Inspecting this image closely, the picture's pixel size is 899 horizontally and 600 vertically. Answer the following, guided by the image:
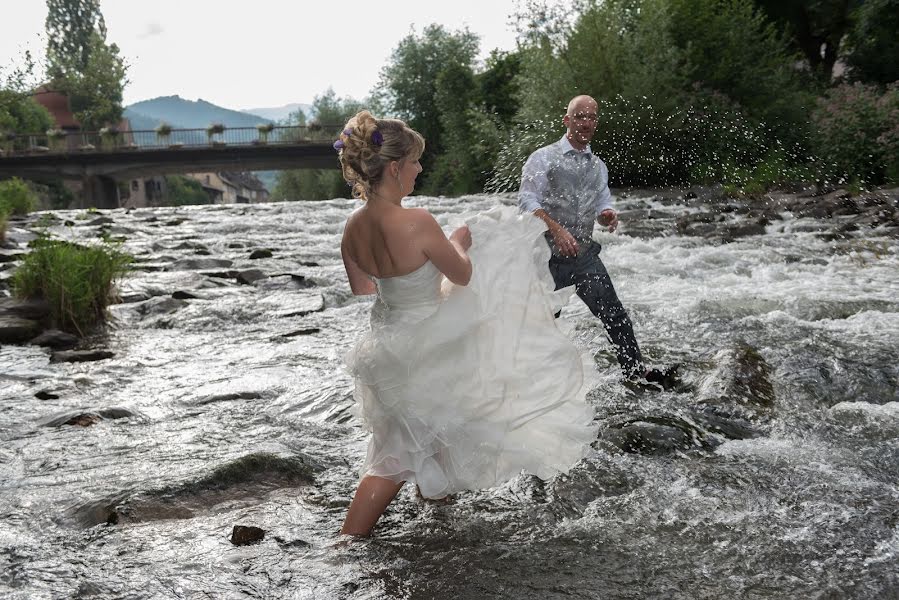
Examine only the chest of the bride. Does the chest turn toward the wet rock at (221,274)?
no

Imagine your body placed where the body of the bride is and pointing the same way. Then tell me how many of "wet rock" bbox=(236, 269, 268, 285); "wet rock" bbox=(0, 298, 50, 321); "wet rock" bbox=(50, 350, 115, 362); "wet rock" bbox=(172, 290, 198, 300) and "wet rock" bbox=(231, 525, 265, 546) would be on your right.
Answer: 0

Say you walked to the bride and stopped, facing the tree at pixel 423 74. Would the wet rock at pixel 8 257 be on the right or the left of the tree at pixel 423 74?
left

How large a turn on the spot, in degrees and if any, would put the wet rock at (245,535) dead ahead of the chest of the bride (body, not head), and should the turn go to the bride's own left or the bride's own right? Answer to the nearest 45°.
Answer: approximately 135° to the bride's own left

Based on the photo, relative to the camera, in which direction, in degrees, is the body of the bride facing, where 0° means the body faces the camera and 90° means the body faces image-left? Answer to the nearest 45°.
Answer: approximately 225°

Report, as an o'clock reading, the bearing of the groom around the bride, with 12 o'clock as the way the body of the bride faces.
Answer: The groom is roughly at 11 o'clock from the bride.

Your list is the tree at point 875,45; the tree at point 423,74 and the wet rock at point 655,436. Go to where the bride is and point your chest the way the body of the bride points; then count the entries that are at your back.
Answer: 0

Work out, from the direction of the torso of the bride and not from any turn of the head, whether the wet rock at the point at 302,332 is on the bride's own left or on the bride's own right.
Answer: on the bride's own left

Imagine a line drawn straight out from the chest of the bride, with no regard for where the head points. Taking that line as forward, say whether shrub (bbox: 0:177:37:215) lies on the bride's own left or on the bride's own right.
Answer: on the bride's own left

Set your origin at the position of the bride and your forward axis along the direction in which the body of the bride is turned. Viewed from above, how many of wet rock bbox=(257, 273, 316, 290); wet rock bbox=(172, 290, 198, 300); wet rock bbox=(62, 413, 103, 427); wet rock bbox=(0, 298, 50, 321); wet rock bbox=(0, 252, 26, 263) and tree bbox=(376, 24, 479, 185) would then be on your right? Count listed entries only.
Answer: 0

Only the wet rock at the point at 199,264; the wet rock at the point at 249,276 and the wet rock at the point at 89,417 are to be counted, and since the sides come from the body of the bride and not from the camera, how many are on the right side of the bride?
0

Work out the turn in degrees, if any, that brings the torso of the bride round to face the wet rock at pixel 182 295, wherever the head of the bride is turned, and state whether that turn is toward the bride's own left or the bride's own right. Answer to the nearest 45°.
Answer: approximately 90° to the bride's own left

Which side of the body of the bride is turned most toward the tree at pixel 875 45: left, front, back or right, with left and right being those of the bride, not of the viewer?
front

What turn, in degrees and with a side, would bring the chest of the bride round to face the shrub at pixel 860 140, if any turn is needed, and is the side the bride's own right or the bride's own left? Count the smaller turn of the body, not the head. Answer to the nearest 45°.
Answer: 0° — they already face it

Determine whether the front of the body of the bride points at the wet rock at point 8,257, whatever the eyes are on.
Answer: no

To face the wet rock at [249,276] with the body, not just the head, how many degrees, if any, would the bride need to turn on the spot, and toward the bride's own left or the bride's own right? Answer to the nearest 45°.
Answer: approximately 45° to the bride's own left

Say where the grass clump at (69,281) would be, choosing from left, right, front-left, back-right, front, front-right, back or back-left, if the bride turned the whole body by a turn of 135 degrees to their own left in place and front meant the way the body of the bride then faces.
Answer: front-right

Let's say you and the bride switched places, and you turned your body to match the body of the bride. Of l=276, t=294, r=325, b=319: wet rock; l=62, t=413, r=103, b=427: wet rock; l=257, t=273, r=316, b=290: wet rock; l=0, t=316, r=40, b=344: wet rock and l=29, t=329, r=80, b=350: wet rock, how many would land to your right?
0

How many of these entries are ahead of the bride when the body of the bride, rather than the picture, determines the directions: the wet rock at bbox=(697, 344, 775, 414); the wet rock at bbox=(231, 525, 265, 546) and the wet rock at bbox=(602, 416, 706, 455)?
2

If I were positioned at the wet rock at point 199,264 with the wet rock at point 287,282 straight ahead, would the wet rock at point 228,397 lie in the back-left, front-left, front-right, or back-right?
front-right
